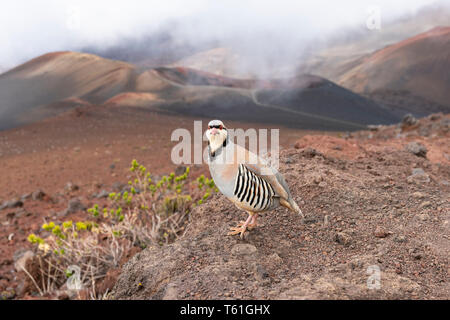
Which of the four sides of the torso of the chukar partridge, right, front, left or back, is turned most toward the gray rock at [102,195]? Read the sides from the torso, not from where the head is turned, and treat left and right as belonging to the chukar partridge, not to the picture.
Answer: right

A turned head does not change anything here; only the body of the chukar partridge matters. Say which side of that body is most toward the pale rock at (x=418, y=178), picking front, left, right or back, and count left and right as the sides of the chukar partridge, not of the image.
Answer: back

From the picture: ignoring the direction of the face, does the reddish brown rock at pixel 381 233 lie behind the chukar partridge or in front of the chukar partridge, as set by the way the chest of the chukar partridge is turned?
behind

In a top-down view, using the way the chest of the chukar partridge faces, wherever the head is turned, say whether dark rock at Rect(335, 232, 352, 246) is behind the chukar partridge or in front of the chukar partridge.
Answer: behind

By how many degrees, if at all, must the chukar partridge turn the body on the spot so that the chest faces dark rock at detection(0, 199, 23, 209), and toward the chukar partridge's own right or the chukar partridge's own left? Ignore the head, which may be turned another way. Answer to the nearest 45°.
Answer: approximately 90° to the chukar partridge's own right

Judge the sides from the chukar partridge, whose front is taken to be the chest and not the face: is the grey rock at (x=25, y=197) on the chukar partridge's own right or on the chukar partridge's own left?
on the chukar partridge's own right

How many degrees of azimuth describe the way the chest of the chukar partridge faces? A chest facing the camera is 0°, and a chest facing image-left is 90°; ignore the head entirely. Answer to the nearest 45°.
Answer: approximately 45°
